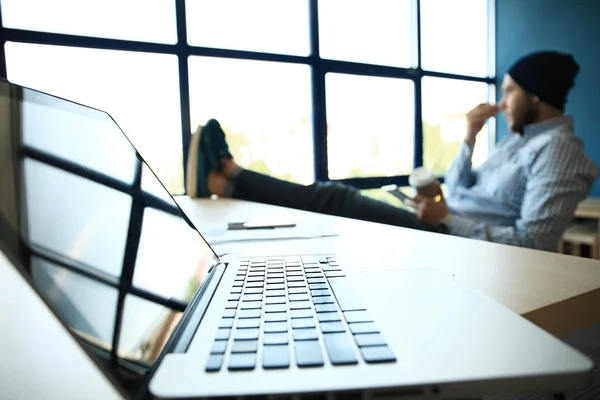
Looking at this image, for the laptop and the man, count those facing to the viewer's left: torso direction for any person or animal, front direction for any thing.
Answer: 1

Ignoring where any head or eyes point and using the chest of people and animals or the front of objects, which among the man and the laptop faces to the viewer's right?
the laptop

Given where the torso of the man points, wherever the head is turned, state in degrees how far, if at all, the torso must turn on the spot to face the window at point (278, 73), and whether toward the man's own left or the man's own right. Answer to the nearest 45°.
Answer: approximately 45° to the man's own right

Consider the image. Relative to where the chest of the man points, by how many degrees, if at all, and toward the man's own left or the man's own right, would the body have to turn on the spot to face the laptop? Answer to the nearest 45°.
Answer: approximately 90° to the man's own left

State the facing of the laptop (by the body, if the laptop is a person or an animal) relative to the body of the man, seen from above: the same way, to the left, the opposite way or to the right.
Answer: the opposite way

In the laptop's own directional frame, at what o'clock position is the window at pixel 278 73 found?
The window is roughly at 9 o'clock from the laptop.

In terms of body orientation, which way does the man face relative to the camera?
to the viewer's left

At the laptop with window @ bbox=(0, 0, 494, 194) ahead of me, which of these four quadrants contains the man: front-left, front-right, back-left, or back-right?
front-right

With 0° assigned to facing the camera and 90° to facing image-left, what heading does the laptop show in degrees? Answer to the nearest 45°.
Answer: approximately 270°

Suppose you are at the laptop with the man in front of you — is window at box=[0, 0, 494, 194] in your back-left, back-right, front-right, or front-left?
front-left

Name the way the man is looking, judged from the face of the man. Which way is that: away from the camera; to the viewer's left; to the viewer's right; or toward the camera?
to the viewer's left
